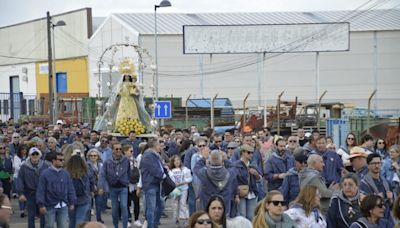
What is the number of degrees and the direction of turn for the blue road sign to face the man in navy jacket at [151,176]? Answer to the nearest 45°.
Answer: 0° — it already faces them

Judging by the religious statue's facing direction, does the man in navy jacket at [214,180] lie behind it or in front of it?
in front

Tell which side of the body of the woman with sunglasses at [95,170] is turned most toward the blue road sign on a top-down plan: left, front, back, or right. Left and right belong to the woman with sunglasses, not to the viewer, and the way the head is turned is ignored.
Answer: back

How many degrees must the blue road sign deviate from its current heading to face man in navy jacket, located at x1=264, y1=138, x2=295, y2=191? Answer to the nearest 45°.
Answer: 0° — it already faces them

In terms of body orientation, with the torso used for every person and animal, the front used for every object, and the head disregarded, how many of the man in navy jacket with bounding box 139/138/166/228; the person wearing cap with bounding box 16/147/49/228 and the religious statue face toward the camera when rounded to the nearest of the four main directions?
2

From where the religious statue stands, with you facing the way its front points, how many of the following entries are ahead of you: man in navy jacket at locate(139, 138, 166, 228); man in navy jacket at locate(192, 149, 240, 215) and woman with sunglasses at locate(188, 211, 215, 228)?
3

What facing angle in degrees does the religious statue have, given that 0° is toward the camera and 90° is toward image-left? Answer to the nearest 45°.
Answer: approximately 0°

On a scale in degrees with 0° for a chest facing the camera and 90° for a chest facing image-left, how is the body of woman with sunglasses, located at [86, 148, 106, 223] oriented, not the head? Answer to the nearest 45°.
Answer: approximately 0°

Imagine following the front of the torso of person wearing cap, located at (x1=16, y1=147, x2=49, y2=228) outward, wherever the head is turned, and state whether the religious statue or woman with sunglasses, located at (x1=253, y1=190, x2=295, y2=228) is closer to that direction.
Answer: the woman with sunglasses
